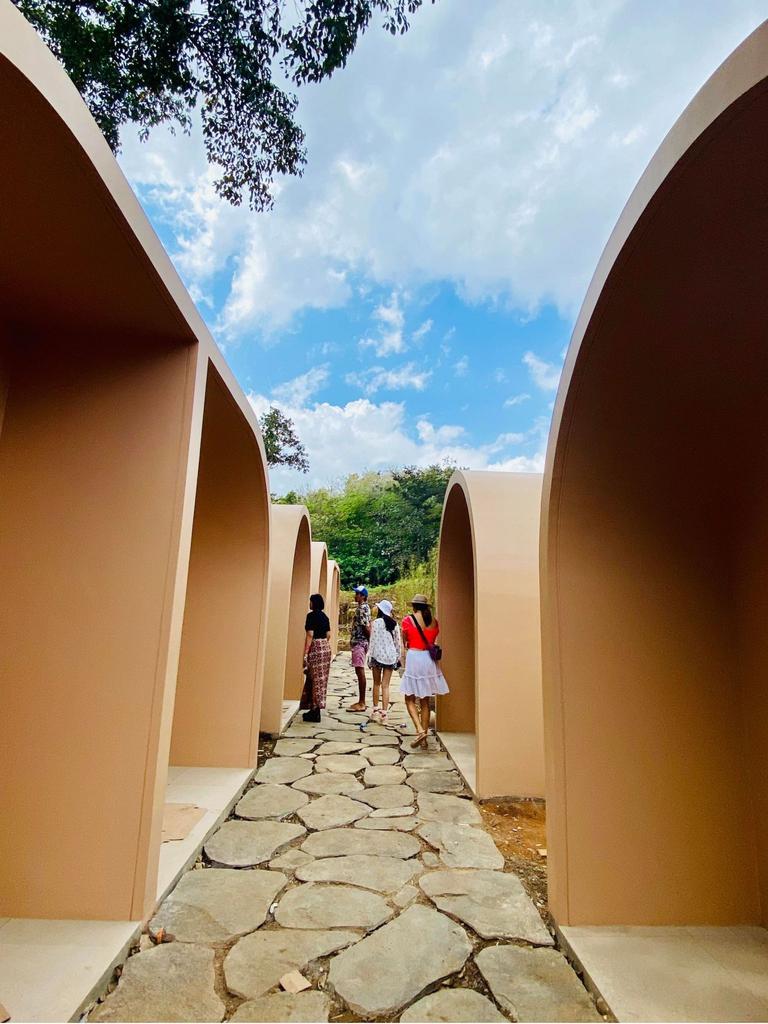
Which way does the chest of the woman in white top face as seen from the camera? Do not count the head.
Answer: away from the camera

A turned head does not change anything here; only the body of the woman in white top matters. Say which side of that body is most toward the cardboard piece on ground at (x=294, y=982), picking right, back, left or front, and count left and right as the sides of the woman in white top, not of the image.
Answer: back

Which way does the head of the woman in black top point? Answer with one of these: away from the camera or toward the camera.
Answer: away from the camera

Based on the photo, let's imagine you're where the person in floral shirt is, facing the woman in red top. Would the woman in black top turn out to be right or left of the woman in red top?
right

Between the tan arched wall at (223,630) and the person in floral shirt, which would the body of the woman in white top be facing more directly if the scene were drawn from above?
the person in floral shirt

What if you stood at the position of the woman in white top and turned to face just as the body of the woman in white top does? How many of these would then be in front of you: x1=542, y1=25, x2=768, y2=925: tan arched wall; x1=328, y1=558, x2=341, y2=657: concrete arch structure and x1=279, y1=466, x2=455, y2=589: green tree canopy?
2

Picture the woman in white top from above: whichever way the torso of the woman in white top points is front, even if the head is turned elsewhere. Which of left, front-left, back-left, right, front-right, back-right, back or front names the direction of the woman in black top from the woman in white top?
left

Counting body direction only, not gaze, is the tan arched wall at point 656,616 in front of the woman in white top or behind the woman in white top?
behind

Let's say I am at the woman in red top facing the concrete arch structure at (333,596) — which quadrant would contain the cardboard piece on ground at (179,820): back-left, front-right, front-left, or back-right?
back-left

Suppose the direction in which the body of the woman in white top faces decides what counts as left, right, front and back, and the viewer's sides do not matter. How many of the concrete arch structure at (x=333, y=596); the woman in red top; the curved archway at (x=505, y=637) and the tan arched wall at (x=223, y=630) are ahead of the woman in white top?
1

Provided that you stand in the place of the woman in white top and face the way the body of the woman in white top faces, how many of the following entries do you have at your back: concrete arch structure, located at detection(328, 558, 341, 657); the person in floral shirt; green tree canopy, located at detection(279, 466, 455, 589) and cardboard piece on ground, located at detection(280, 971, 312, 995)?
1

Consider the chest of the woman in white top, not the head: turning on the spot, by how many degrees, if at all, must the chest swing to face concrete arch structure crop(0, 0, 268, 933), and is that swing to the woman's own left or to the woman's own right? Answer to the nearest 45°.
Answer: approximately 180°

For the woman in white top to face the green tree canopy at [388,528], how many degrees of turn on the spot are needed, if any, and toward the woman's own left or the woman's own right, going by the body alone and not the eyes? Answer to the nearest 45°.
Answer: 0° — they already face it

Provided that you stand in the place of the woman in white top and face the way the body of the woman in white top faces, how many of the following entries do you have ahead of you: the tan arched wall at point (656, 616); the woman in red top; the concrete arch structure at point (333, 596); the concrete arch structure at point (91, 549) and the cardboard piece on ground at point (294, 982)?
1

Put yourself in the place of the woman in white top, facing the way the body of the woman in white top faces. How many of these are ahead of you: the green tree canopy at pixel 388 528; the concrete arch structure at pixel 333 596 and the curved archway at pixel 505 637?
2
